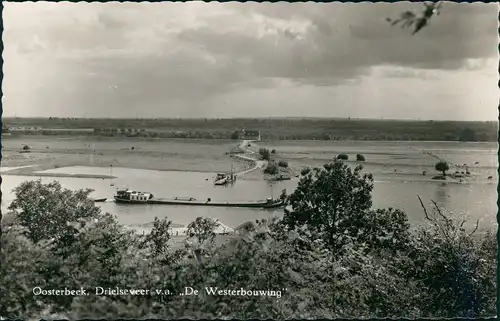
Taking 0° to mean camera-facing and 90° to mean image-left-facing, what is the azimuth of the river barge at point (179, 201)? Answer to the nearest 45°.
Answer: approximately 270°

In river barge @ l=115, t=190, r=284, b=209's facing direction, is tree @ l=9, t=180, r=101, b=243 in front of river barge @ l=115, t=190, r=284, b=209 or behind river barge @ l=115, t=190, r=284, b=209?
behind

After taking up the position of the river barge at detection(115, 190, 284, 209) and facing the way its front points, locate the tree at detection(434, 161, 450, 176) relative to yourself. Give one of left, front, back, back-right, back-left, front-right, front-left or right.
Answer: front
